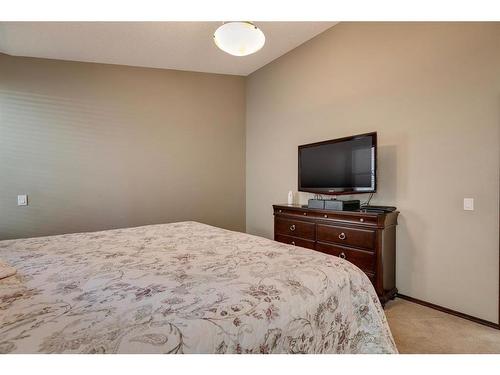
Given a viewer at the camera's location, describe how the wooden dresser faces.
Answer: facing the viewer and to the left of the viewer
